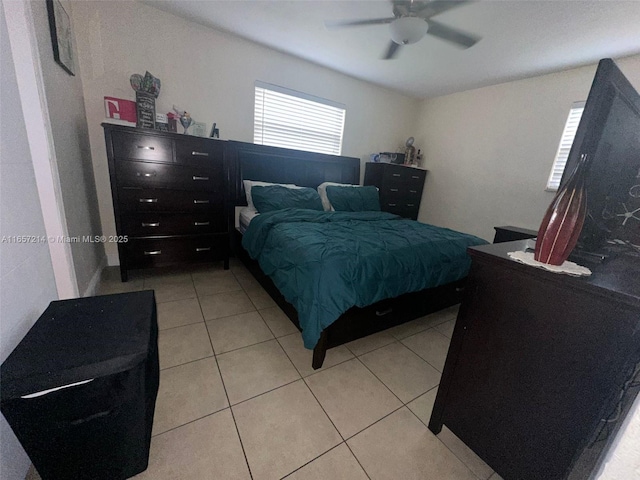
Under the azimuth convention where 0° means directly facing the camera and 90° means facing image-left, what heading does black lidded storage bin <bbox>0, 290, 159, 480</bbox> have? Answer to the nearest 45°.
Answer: approximately 0°

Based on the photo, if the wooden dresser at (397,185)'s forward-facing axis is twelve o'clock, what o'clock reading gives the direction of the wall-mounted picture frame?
The wall-mounted picture frame is roughly at 3 o'clock from the wooden dresser.

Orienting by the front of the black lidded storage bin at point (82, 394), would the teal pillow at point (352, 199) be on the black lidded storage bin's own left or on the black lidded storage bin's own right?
on the black lidded storage bin's own left

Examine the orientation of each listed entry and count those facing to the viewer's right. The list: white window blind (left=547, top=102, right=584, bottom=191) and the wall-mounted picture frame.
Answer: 1

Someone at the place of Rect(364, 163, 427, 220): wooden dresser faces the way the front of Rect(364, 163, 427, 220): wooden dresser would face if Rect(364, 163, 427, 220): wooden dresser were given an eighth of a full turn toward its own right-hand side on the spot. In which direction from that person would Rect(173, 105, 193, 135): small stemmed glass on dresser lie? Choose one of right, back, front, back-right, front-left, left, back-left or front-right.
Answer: front-right

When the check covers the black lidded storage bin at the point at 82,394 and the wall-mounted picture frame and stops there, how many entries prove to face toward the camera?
1

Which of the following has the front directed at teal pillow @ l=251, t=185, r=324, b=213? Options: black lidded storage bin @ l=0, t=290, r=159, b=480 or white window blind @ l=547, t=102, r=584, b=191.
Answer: the white window blind

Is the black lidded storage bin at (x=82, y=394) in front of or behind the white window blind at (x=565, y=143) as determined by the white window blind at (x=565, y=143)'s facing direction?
in front

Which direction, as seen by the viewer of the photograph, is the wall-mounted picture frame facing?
facing to the right of the viewer

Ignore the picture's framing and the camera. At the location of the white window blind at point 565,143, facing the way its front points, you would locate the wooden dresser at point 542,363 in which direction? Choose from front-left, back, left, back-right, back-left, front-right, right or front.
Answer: front-left

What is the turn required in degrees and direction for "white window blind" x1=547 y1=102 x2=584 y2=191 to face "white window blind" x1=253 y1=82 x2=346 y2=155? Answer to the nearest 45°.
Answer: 0° — it already faces it

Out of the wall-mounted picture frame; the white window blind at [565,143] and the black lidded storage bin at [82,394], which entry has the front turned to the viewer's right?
the wall-mounted picture frame
